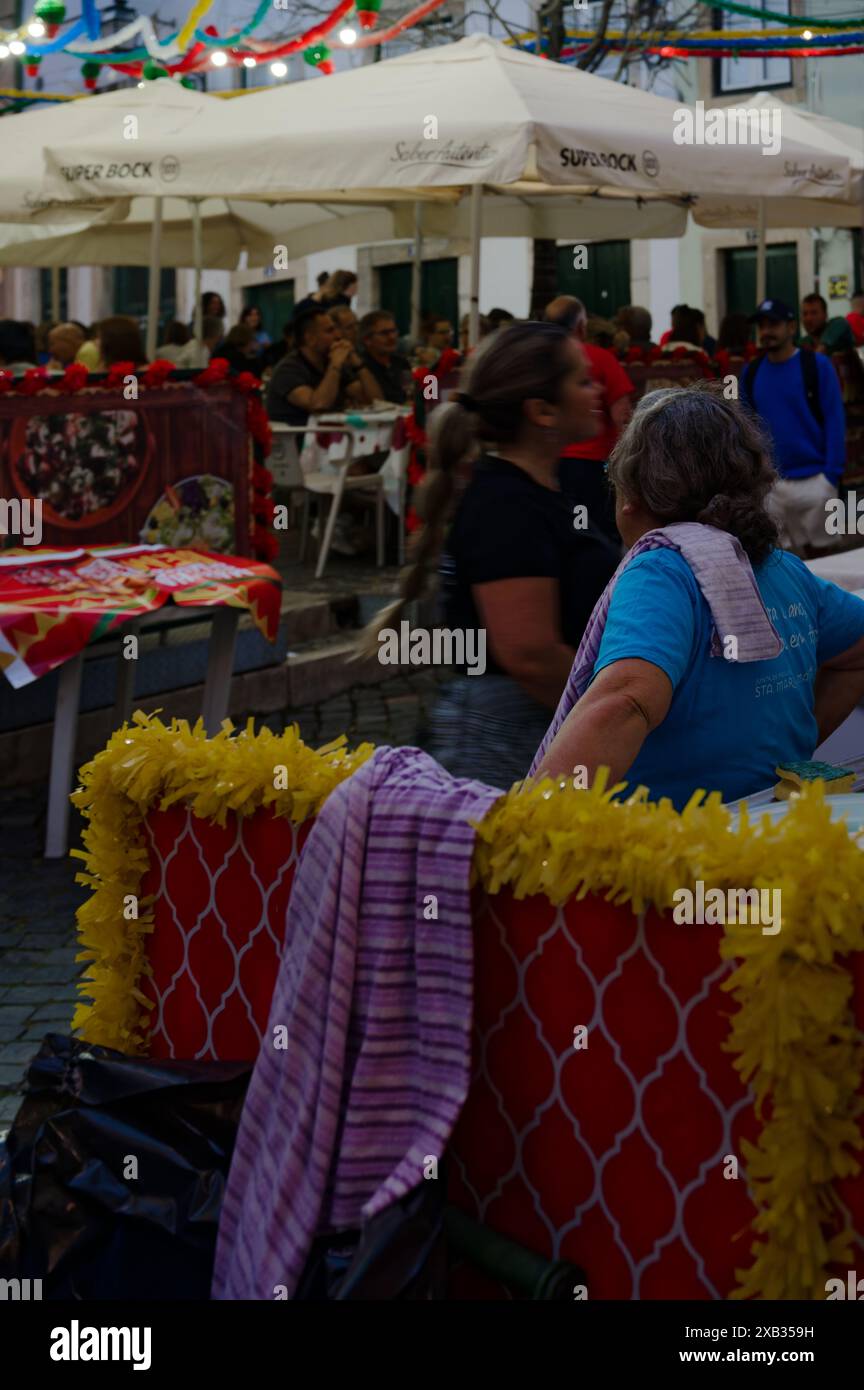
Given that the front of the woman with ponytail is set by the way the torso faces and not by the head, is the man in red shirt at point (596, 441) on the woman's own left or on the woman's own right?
on the woman's own left

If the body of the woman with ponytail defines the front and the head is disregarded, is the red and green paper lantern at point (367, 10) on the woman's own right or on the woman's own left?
on the woman's own left

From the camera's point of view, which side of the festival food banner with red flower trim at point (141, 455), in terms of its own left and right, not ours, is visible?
front

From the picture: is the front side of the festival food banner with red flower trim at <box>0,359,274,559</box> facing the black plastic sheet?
yes

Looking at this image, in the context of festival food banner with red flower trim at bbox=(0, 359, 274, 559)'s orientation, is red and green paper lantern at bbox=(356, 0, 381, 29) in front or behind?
behind

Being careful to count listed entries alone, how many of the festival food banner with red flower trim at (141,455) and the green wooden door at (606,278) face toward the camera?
2

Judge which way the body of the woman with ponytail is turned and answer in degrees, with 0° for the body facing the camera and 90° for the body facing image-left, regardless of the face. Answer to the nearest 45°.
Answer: approximately 270°

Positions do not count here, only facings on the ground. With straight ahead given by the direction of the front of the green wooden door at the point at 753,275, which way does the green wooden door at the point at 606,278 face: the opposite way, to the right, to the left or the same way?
the same way

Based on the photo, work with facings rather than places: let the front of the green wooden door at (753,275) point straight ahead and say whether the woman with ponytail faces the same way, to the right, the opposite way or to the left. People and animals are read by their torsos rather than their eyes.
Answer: to the left

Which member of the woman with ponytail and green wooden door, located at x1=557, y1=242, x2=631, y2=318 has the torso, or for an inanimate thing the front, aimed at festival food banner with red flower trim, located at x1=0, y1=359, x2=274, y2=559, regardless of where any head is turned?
the green wooden door

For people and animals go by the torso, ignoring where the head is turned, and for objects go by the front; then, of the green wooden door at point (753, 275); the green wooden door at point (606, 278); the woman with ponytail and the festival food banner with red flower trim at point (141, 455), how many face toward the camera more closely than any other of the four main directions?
3

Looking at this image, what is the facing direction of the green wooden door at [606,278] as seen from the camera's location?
facing the viewer

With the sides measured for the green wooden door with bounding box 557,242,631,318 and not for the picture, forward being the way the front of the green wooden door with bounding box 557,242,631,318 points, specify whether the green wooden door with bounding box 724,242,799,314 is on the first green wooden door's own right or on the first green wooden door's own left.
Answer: on the first green wooden door's own left

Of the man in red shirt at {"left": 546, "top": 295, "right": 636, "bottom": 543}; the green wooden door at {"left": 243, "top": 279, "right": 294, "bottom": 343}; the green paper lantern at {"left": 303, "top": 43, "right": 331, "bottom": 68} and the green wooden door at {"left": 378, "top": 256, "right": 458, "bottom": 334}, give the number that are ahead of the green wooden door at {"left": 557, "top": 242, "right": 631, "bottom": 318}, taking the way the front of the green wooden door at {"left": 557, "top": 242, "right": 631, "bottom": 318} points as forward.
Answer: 2

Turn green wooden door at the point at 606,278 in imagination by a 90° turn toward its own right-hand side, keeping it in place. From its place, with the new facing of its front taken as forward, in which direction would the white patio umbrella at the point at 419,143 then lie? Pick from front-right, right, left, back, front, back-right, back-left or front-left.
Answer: left
